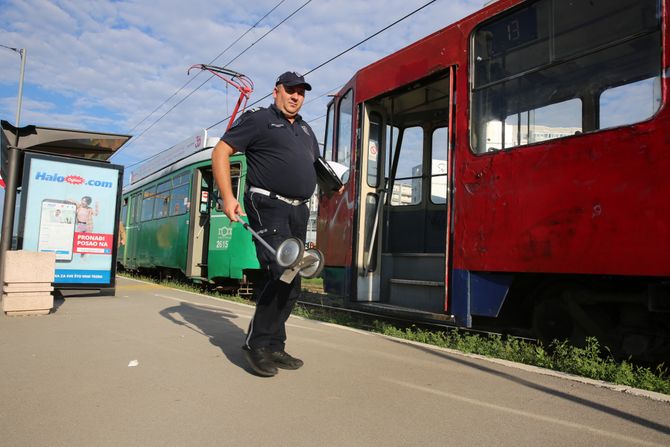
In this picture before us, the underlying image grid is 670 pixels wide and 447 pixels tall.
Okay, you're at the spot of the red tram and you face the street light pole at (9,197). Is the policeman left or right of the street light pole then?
left

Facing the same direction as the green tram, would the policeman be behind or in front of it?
in front

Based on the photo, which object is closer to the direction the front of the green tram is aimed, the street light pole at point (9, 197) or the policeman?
the policeman

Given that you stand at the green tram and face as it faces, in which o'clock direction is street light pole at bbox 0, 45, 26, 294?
The street light pole is roughly at 3 o'clock from the green tram.

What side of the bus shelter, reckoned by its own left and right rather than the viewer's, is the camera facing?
right

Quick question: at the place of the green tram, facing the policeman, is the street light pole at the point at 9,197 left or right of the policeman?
right

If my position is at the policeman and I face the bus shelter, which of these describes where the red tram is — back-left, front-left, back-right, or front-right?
back-right

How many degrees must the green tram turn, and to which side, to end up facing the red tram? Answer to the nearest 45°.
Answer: approximately 45° to its right

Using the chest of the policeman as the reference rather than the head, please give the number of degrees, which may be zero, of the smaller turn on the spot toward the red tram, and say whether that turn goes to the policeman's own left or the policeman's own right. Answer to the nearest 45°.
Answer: approximately 45° to the policeman's own left

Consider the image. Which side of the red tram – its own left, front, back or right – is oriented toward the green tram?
back

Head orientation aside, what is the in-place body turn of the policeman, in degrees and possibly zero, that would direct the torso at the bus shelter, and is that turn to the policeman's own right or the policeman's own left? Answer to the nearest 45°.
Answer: approximately 180°

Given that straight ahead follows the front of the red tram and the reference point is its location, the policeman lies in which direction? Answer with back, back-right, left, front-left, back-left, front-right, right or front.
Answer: right

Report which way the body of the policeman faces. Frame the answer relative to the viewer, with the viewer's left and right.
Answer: facing the viewer and to the right of the viewer

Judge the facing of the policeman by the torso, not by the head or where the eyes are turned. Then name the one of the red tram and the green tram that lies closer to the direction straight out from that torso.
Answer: the red tram

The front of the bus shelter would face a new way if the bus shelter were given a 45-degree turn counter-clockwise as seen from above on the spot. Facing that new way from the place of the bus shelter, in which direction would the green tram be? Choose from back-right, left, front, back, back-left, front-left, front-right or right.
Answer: front
